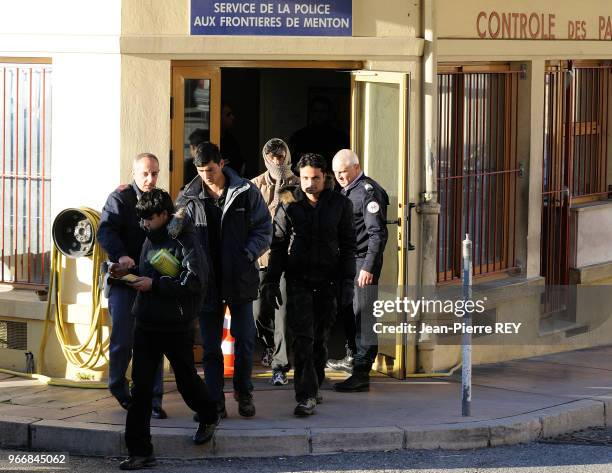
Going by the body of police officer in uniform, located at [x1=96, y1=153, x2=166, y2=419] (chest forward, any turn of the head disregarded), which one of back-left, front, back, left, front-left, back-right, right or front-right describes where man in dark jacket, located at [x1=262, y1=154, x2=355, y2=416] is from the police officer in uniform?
front-left

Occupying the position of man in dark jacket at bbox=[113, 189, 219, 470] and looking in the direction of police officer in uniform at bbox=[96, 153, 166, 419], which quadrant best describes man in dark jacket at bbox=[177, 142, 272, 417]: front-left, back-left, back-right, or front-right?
front-right

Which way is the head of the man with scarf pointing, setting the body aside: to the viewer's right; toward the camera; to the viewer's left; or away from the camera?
toward the camera

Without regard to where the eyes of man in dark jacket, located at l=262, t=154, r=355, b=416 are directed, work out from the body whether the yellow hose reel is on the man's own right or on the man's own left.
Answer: on the man's own right

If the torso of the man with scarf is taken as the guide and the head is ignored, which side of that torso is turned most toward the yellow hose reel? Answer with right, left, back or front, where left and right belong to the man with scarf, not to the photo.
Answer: right

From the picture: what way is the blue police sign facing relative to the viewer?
toward the camera

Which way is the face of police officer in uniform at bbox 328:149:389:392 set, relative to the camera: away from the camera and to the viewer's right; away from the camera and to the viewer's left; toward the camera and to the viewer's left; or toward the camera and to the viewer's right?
toward the camera and to the viewer's left

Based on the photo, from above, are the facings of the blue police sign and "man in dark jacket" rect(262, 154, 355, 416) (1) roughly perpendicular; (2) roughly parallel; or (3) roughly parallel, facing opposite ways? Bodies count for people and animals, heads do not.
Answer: roughly parallel

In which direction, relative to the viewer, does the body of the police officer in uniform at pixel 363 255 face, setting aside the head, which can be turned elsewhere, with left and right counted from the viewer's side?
facing to the left of the viewer

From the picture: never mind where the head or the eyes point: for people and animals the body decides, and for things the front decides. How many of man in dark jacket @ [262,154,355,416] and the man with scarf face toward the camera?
2

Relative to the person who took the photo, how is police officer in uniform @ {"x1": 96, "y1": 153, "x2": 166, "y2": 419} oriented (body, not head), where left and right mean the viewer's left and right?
facing the viewer and to the right of the viewer
